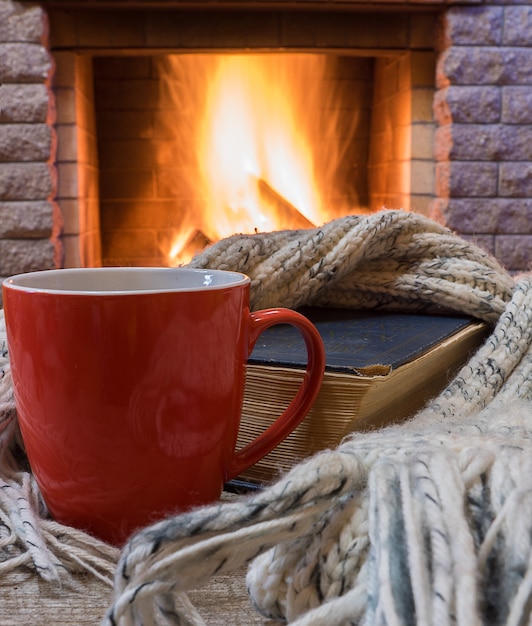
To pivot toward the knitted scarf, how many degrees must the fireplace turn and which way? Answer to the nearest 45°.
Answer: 0° — it already faces it

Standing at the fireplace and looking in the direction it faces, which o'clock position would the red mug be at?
The red mug is roughly at 12 o'clock from the fireplace.

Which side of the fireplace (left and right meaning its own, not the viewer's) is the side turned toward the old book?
front

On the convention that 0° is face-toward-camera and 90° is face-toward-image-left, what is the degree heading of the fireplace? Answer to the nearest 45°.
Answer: approximately 0°
